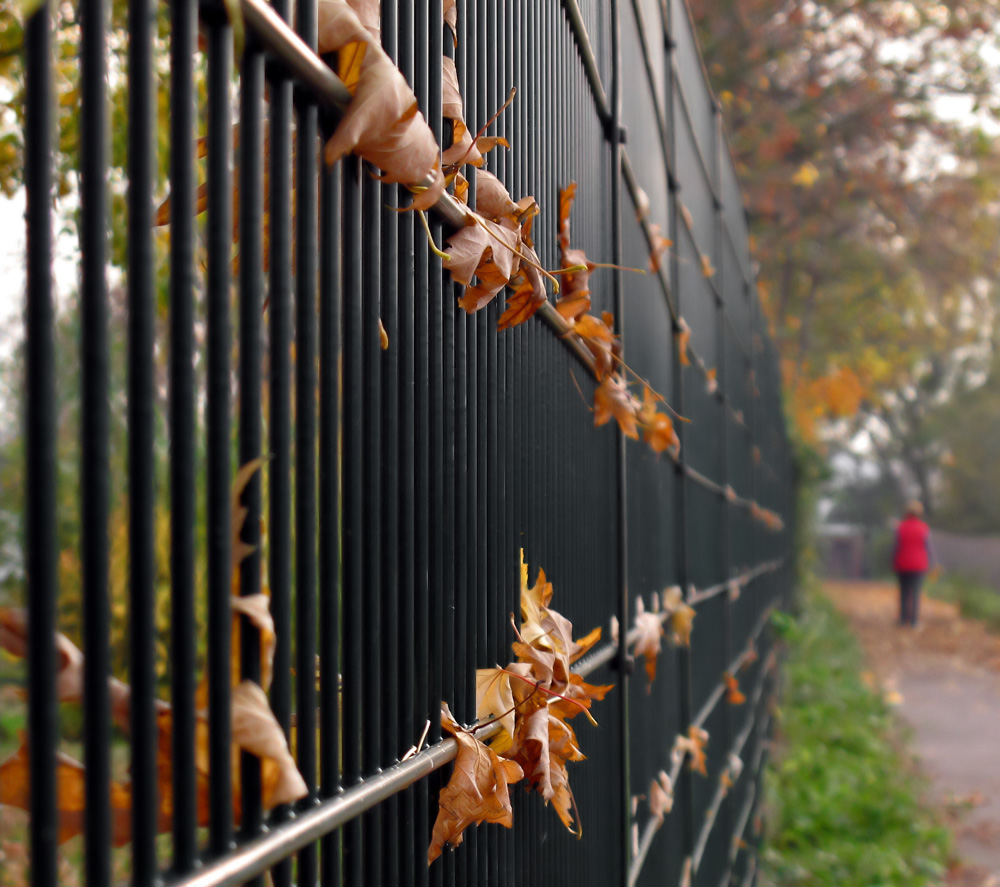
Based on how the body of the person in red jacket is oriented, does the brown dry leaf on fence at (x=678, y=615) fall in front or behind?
behind

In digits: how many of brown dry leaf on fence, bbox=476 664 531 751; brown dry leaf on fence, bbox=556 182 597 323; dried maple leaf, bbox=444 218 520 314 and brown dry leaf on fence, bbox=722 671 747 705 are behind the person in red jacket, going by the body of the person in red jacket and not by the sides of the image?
4

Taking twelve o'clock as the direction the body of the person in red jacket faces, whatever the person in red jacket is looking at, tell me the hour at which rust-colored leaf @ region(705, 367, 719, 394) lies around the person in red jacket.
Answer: The rust-colored leaf is roughly at 6 o'clock from the person in red jacket.

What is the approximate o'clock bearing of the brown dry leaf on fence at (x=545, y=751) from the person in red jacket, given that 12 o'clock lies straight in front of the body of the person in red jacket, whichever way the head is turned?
The brown dry leaf on fence is roughly at 6 o'clock from the person in red jacket.

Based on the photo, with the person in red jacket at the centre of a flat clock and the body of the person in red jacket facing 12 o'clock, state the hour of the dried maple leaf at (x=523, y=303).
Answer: The dried maple leaf is roughly at 6 o'clock from the person in red jacket.

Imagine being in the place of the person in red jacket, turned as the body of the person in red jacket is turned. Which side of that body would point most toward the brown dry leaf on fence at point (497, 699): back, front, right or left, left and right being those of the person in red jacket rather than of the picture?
back

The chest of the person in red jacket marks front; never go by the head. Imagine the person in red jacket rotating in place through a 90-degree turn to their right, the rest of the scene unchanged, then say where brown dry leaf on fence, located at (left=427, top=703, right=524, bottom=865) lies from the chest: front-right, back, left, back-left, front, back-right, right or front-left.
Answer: right

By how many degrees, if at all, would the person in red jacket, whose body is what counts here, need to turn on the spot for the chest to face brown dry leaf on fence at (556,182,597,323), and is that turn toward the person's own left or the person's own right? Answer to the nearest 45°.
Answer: approximately 180°

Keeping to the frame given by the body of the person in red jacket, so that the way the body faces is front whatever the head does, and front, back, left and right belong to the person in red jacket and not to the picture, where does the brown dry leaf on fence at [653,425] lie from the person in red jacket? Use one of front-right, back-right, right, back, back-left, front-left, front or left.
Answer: back

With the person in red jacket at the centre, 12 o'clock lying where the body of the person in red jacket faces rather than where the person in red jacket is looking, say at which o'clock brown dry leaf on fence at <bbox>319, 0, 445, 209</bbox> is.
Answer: The brown dry leaf on fence is roughly at 6 o'clock from the person in red jacket.

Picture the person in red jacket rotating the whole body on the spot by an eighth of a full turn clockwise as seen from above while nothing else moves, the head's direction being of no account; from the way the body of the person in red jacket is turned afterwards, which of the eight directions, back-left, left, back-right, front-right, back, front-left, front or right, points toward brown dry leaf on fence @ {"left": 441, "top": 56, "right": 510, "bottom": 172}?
back-right

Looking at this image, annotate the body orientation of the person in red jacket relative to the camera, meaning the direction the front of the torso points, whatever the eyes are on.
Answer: away from the camera

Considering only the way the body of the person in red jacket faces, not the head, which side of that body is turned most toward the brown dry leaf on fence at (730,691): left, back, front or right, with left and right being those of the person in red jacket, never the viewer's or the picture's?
back

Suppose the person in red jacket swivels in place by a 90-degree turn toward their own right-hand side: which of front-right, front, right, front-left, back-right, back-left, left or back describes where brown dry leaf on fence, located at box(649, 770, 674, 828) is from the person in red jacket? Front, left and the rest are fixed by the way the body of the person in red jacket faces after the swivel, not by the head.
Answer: right

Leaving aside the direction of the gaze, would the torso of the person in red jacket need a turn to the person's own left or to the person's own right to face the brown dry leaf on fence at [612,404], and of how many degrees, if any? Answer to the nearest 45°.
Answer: approximately 180°

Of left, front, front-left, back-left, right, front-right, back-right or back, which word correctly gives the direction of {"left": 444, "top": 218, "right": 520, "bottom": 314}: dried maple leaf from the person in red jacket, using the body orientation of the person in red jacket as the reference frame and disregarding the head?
back

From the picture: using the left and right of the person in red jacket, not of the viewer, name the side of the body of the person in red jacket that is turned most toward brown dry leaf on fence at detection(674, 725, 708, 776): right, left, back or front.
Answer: back
